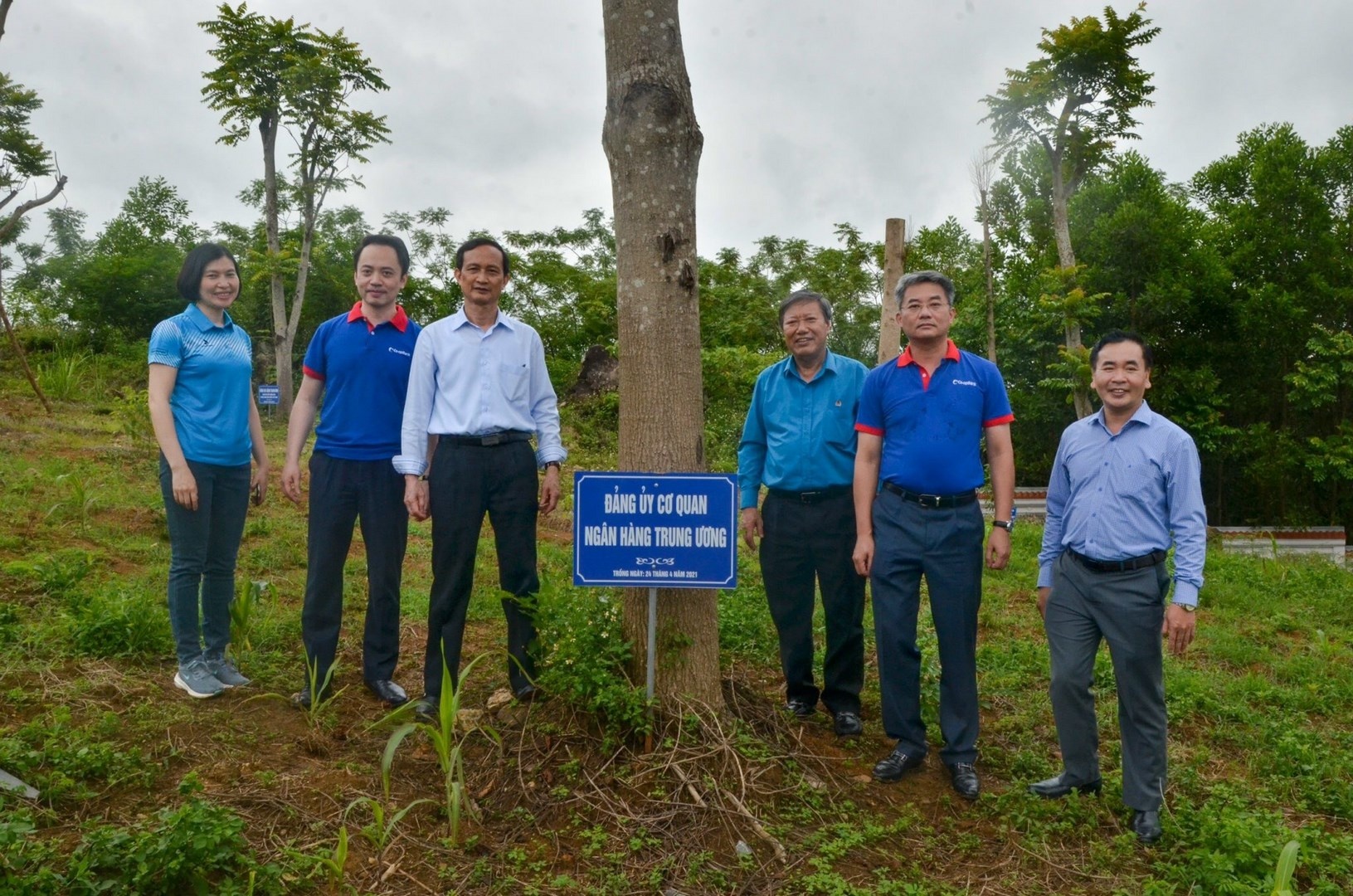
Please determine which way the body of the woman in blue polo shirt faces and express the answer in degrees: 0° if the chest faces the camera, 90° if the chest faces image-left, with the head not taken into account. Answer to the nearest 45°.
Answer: approximately 315°

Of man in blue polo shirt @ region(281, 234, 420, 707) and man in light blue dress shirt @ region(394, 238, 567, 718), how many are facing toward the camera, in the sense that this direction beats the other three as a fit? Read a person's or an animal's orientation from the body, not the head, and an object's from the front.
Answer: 2

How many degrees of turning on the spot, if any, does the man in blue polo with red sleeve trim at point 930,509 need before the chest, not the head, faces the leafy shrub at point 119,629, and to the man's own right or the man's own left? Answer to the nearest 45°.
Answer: approximately 90° to the man's own right

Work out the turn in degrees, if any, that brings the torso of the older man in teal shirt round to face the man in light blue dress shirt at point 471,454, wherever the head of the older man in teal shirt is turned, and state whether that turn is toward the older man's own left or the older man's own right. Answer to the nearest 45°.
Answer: approximately 90° to the older man's own right

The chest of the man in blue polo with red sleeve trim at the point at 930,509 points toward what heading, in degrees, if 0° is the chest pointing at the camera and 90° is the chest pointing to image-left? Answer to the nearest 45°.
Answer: approximately 0°

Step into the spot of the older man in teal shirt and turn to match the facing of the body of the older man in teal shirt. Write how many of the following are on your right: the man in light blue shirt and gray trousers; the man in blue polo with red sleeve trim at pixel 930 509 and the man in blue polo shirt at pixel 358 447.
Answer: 1

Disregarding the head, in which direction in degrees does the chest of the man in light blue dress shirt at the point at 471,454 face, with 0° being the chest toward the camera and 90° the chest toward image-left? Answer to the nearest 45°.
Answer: approximately 0°
